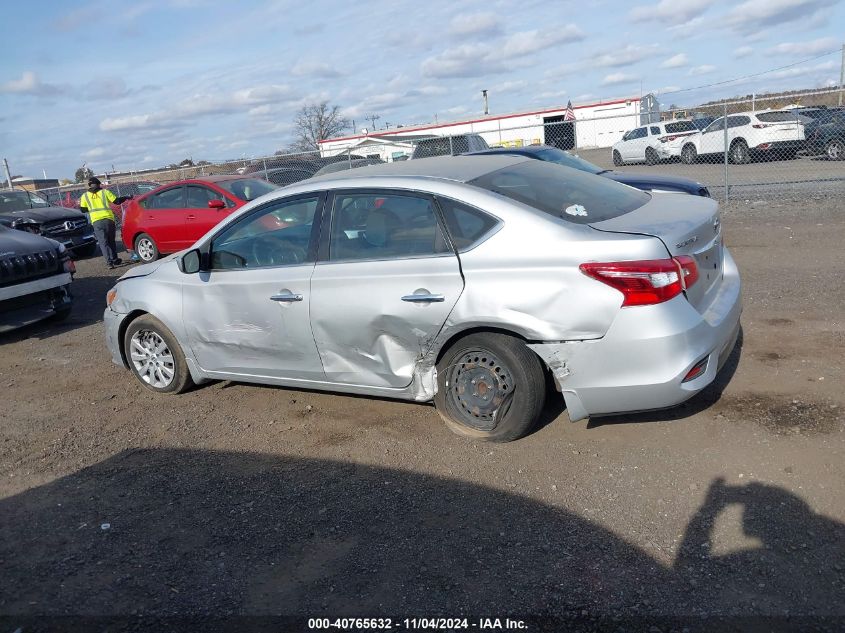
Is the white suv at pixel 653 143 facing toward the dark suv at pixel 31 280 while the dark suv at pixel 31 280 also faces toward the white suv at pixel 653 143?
no

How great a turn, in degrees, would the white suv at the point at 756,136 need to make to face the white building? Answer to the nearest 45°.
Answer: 0° — it already faces it

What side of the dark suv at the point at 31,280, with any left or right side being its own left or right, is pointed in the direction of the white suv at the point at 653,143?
left

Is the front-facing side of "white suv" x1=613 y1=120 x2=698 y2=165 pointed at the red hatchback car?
no

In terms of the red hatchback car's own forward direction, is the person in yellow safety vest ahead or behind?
behind

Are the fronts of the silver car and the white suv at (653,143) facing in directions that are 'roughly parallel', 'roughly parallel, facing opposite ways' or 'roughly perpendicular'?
roughly parallel

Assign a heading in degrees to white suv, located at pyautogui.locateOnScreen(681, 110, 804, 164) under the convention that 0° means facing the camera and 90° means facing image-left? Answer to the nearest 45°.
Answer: approximately 135°

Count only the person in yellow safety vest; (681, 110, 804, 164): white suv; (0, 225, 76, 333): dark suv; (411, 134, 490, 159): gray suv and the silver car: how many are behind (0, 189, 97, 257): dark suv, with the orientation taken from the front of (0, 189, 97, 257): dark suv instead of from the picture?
0

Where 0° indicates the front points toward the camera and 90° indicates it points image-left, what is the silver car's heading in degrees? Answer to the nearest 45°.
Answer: approximately 135°

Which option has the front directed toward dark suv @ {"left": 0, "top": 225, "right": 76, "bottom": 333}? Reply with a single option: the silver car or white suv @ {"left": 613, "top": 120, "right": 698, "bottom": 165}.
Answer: the silver car

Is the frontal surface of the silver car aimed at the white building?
no

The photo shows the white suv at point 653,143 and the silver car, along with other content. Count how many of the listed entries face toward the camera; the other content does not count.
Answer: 0

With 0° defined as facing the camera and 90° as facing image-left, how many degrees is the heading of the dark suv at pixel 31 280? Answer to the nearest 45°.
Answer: approximately 315°

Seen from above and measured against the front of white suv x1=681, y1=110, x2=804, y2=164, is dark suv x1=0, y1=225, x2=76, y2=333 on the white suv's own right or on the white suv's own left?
on the white suv's own left

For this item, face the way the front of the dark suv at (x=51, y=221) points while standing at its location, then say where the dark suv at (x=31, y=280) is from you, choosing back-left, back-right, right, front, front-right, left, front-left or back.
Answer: front-right

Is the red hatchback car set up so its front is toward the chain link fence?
no
